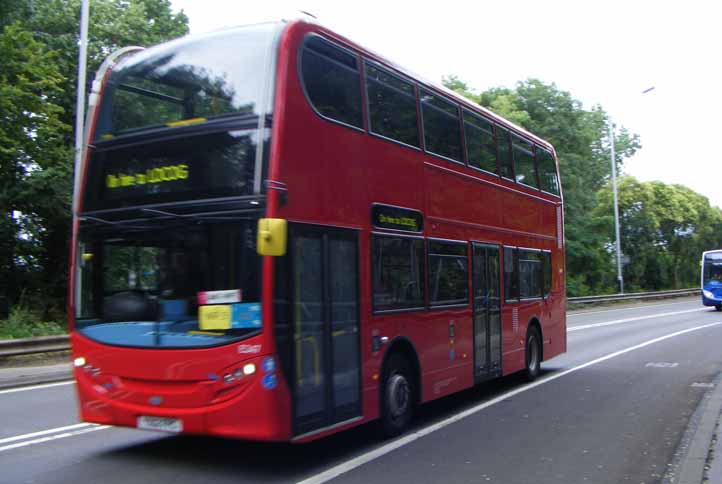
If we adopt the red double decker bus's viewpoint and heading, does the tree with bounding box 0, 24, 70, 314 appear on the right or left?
on its right

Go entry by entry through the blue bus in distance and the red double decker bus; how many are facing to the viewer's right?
0

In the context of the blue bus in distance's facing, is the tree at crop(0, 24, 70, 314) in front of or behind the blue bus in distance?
in front

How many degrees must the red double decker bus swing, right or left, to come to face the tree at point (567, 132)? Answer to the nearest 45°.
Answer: approximately 180°

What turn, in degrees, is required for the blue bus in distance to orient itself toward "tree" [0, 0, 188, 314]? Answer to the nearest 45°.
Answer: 0° — it already faces it

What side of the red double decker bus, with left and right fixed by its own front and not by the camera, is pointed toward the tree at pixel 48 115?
right

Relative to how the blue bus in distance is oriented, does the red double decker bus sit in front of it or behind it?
in front

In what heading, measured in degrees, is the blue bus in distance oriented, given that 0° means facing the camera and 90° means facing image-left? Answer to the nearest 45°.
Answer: approximately 45°

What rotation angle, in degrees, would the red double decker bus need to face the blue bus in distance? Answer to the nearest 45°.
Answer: approximately 180°
